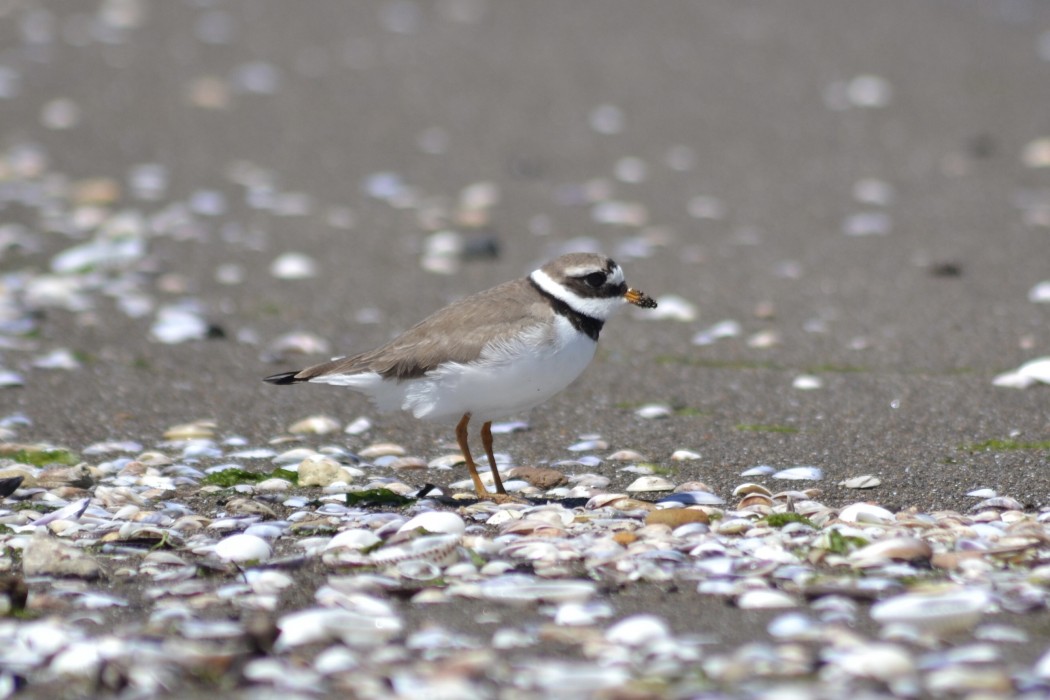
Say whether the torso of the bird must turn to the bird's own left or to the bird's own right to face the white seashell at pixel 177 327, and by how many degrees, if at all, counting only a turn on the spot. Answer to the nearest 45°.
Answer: approximately 135° to the bird's own left

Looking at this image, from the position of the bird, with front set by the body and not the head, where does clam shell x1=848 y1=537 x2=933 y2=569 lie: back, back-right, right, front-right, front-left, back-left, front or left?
front-right

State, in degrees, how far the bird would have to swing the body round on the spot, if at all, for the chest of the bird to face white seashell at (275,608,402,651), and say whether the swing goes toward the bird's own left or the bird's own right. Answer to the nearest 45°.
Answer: approximately 90° to the bird's own right

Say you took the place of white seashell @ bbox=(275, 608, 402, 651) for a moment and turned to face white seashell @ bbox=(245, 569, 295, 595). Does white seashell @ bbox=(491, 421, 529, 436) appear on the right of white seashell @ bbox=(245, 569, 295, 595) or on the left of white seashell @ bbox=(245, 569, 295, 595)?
right

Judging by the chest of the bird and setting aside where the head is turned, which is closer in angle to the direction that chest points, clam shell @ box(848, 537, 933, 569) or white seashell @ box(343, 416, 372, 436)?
the clam shell

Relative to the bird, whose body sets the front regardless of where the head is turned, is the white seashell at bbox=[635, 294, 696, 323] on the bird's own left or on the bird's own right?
on the bird's own left

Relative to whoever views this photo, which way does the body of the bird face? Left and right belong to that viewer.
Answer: facing to the right of the viewer

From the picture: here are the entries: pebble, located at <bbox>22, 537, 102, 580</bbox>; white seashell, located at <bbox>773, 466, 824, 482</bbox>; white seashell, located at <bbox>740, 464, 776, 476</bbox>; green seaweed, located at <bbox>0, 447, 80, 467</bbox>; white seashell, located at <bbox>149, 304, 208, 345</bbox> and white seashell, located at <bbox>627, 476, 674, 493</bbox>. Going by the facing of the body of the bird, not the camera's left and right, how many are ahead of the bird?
3

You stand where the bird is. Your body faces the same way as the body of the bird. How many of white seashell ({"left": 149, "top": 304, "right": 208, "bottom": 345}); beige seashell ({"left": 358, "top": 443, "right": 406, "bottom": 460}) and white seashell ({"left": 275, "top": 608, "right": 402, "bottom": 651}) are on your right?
1

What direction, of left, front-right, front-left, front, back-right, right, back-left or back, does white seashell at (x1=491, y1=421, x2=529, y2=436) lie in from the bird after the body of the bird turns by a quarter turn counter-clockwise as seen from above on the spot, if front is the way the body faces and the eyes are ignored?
front

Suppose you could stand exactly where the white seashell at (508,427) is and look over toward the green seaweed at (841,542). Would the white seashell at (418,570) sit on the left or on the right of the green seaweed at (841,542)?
right

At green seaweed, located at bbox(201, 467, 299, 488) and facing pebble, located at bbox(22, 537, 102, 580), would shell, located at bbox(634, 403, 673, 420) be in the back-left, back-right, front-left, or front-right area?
back-left

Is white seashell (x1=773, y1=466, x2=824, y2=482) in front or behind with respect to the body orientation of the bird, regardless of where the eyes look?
in front

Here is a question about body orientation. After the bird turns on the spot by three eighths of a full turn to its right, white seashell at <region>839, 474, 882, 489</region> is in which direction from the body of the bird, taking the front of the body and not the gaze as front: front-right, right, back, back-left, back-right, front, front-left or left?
back-left

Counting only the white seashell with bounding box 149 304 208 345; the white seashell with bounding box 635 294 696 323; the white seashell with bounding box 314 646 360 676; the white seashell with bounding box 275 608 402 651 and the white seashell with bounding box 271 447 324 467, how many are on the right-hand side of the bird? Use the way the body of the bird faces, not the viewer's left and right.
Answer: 2
